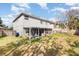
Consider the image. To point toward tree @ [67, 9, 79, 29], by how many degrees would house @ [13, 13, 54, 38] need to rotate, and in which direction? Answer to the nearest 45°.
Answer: approximately 45° to its left

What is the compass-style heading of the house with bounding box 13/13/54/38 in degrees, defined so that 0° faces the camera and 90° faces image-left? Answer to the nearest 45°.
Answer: approximately 315°
